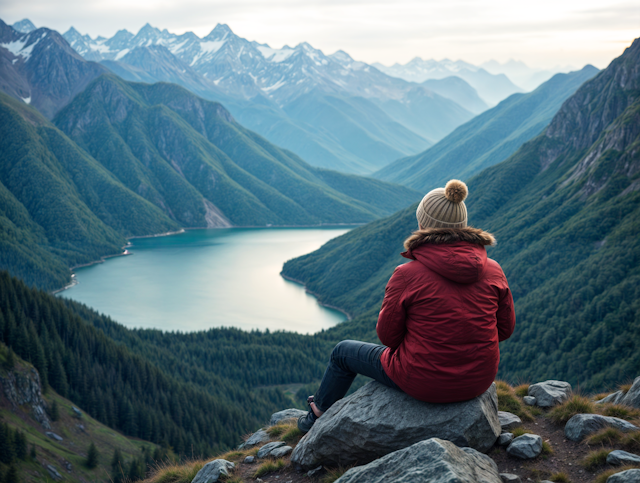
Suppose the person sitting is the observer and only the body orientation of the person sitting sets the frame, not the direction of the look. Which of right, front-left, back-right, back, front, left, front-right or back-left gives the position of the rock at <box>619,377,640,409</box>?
right

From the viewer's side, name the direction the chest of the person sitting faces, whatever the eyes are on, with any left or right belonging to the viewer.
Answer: facing away from the viewer and to the left of the viewer

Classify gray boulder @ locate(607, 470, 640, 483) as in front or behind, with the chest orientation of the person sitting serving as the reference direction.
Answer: behind

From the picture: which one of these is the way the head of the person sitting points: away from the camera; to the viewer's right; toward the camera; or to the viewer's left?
away from the camera

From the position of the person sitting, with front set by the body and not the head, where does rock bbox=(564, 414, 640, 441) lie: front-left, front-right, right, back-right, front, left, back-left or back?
right
